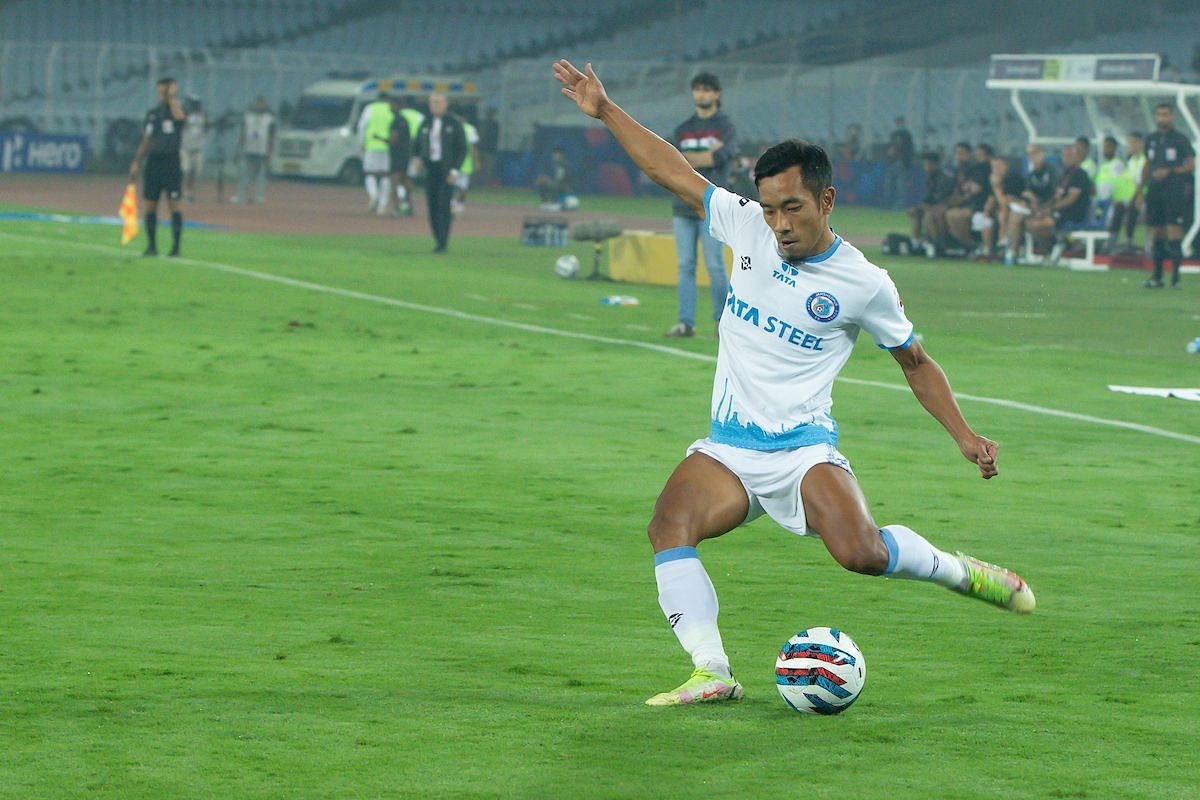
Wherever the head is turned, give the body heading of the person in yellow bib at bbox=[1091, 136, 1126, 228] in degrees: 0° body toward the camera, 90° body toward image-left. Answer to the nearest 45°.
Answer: approximately 45°

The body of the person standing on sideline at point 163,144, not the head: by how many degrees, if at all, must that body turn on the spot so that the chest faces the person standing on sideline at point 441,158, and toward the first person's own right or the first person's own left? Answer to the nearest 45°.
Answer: approximately 135° to the first person's own left

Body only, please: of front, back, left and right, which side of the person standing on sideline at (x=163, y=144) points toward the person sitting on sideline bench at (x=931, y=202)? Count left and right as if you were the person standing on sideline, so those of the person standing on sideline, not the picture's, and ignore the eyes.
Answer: left

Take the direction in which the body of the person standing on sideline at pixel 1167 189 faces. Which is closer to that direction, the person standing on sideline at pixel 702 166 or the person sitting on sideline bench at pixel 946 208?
the person standing on sideline

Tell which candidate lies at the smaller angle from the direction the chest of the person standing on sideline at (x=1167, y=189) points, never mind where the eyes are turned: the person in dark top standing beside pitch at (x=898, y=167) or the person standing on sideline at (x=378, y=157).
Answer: the person standing on sideline

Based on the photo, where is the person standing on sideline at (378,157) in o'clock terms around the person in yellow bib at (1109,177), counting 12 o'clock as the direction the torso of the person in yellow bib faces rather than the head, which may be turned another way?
The person standing on sideline is roughly at 2 o'clock from the person in yellow bib.

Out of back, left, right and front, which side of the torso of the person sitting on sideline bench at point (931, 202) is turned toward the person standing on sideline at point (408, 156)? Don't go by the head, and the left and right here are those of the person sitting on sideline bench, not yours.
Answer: right

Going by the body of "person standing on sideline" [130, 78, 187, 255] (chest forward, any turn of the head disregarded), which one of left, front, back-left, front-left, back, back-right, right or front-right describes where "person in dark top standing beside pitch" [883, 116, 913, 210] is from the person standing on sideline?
back-left
